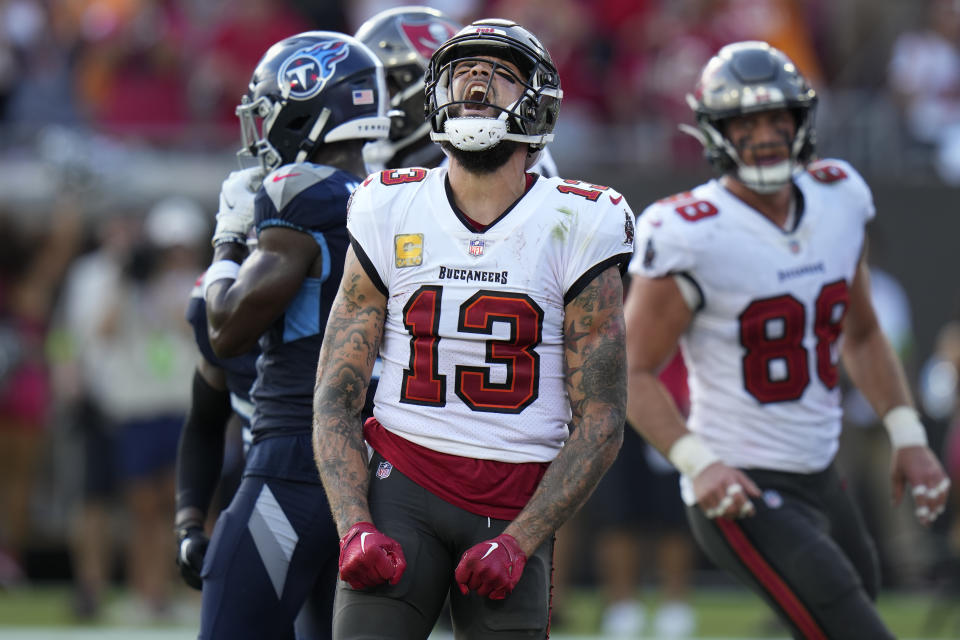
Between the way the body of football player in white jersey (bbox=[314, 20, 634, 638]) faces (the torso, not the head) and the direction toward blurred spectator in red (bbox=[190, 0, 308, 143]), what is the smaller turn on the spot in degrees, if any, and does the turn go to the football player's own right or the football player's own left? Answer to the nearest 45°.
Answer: approximately 180°

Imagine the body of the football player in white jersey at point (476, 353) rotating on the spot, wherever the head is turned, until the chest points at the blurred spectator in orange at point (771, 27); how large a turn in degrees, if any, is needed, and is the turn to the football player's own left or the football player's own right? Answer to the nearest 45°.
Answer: approximately 180°

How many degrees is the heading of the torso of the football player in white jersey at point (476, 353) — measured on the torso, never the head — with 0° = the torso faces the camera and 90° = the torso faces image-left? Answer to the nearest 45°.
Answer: approximately 0°

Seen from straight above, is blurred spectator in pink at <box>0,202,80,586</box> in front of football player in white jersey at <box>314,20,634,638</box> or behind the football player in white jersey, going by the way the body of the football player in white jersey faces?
behind

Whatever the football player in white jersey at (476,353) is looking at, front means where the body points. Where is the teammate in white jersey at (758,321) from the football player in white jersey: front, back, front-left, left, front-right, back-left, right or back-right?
back-left

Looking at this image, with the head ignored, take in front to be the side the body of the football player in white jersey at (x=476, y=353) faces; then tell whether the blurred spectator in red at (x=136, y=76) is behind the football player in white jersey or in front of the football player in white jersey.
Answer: behind

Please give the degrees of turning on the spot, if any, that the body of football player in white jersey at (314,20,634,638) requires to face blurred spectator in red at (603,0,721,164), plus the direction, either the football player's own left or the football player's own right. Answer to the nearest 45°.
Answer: approximately 180°
